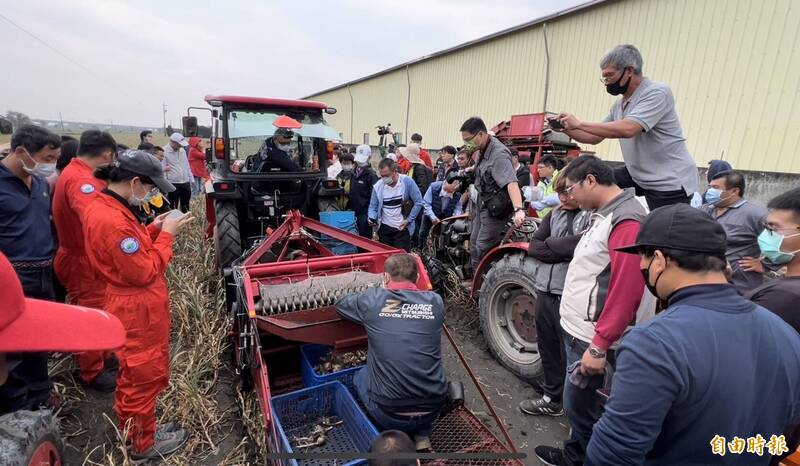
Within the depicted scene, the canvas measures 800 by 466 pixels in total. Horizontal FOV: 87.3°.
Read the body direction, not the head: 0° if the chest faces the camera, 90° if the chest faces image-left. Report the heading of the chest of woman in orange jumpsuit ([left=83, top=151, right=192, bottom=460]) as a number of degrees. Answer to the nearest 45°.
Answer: approximately 270°

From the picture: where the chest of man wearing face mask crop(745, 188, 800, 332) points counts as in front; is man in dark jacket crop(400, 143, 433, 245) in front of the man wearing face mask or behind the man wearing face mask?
in front

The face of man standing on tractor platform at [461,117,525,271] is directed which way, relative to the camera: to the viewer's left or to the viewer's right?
to the viewer's left

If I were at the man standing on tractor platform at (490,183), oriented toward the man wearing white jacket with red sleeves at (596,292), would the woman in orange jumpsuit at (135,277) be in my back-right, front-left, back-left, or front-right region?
front-right

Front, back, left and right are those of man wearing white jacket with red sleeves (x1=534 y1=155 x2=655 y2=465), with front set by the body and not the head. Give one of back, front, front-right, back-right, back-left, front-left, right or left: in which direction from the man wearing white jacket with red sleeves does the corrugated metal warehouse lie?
right

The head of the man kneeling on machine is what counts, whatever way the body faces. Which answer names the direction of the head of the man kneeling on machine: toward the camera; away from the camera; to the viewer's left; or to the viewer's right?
away from the camera

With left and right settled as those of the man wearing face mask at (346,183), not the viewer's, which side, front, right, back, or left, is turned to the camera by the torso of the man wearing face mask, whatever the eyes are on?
front

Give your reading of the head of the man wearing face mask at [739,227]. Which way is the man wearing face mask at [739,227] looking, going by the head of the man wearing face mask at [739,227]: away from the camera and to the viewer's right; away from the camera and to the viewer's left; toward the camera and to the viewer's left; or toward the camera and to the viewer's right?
toward the camera and to the viewer's left

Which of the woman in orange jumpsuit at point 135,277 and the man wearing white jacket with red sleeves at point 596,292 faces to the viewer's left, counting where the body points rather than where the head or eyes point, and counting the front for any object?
the man wearing white jacket with red sleeves

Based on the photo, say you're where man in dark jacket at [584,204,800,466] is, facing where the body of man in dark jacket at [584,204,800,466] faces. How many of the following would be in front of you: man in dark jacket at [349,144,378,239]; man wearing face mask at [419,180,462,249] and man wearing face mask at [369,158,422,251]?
3

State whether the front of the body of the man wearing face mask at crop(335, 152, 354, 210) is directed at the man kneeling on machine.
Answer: yes

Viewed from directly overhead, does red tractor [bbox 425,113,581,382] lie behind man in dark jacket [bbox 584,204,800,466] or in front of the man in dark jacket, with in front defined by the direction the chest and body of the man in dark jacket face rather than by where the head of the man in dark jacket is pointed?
in front

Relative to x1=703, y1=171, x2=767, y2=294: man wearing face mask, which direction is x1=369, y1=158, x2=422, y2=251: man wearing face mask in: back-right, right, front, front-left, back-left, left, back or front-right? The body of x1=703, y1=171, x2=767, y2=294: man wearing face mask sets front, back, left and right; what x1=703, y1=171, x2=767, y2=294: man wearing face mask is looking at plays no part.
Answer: front-right

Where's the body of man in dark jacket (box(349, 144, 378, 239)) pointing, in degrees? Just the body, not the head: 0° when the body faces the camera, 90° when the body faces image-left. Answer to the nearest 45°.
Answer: approximately 45°

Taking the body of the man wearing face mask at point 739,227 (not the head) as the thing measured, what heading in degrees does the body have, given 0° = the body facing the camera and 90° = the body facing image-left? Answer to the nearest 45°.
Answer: approximately 45°

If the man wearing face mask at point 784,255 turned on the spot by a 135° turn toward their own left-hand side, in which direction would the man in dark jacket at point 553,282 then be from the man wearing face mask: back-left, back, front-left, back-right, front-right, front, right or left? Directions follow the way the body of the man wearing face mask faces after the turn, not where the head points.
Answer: back-right
